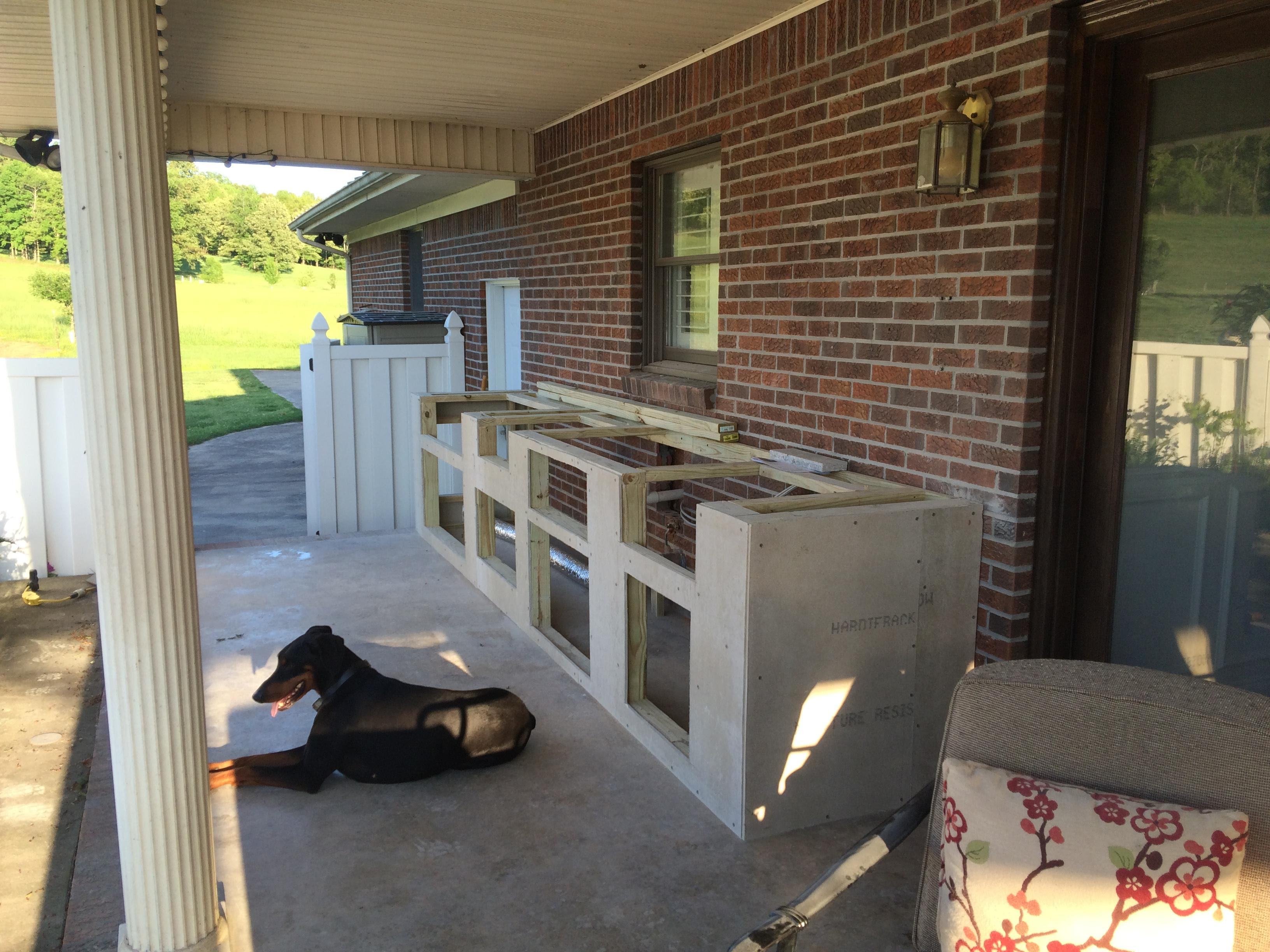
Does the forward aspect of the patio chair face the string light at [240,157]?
no

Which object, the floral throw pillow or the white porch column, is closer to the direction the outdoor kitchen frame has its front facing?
the white porch column

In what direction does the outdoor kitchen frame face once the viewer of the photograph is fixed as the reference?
facing the viewer and to the left of the viewer

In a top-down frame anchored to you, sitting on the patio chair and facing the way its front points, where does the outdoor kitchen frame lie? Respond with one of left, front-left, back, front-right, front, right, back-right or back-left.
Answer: right

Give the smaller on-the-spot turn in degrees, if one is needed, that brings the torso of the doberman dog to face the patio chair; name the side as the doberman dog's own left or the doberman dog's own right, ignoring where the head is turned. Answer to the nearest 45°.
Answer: approximately 135° to the doberman dog's own left

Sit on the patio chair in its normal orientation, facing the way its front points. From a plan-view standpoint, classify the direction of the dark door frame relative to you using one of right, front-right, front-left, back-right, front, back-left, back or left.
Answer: back-right

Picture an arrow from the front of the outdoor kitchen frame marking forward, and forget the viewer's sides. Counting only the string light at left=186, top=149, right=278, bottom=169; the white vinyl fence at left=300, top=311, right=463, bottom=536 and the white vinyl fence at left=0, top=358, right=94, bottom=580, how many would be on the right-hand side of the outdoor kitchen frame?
3

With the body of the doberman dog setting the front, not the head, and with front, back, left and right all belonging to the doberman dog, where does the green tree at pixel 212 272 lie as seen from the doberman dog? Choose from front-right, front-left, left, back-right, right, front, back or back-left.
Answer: right

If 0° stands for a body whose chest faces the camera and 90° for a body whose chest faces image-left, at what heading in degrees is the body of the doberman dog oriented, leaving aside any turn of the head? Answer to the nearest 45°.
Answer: approximately 90°

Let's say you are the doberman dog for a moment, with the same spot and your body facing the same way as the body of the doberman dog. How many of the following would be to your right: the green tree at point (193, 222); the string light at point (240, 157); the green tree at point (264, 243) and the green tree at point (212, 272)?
4

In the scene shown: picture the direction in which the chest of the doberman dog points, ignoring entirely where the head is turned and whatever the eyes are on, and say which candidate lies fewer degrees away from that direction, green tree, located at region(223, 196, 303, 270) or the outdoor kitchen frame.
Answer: the green tree

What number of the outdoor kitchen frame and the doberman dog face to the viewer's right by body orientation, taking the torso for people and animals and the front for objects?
0

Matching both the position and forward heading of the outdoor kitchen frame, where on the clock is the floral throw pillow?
The floral throw pillow is roughly at 10 o'clock from the outdoor kitchen frame.

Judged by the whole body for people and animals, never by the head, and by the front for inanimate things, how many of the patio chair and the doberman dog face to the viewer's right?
0

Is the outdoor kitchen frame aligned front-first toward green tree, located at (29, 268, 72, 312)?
no

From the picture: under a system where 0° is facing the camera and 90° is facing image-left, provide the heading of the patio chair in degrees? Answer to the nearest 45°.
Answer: approximately 45°
